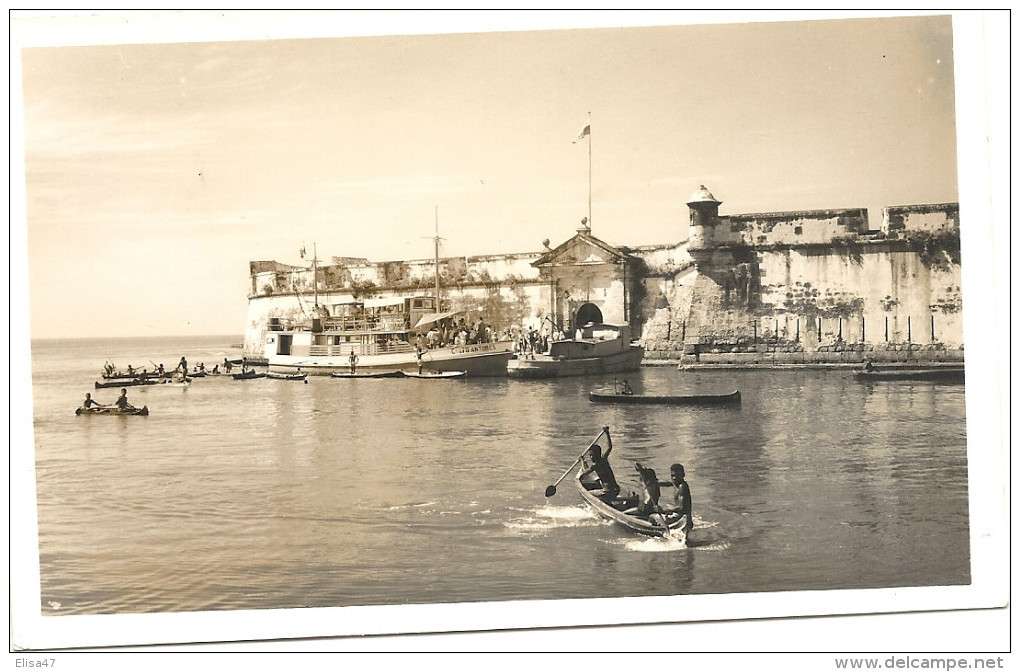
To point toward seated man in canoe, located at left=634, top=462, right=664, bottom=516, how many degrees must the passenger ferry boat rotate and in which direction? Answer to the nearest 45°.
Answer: approximately 45° to its right

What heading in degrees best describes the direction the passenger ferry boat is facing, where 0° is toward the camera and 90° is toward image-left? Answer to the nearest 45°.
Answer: approximately 270°
